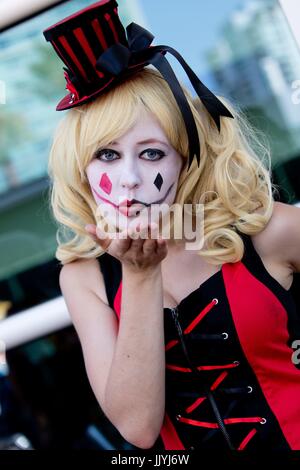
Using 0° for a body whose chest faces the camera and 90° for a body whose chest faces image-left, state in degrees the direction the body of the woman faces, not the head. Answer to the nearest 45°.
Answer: approximately 0°

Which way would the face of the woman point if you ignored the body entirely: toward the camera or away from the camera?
toward the camera

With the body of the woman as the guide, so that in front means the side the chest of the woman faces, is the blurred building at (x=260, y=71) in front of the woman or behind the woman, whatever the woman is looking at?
behind
